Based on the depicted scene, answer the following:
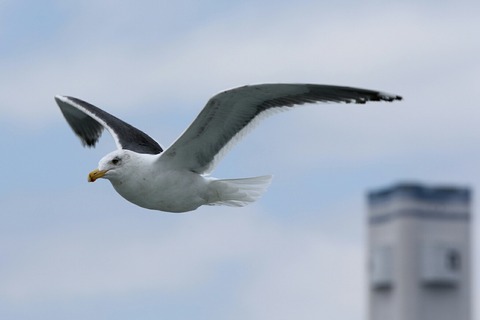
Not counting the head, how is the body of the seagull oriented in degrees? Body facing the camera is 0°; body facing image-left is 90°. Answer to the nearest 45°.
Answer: approximately 45°
